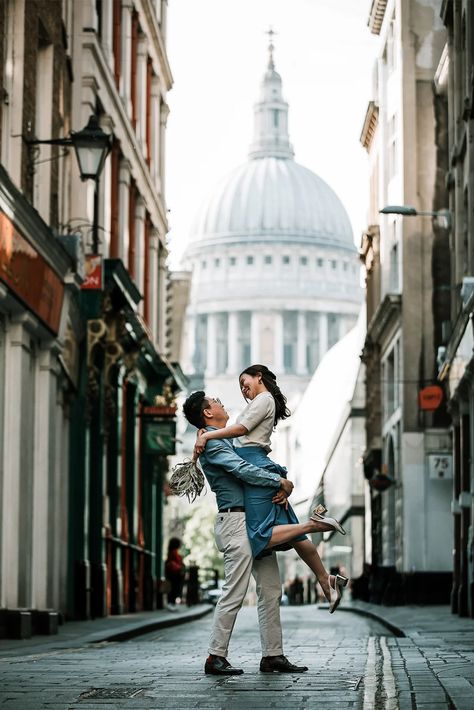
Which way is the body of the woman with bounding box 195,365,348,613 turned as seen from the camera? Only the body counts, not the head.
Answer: to the viewer's left

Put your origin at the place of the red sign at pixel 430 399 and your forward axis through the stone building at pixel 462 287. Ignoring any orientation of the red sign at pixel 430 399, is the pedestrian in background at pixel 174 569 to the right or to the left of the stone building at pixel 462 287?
right

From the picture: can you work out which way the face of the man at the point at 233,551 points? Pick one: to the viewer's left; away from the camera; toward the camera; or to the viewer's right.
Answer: to the viewer's right

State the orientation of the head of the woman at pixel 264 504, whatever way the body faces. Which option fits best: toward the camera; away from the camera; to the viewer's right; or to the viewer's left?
to the viewer's left

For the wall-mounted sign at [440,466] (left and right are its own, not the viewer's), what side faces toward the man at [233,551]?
front

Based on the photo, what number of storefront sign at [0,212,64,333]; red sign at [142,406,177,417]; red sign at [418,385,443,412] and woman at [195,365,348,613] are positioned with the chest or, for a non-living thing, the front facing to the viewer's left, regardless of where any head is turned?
1

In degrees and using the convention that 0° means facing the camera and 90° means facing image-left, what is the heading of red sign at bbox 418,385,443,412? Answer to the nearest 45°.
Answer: approximately 0°

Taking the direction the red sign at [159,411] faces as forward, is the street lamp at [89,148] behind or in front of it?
in front

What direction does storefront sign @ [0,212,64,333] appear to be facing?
to the viewer's right

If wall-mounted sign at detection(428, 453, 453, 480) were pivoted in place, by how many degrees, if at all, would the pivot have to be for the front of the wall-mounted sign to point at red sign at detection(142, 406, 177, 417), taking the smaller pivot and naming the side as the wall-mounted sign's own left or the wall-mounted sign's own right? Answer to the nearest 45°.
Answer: approximately 45° to the wall-mounted sign's own right
